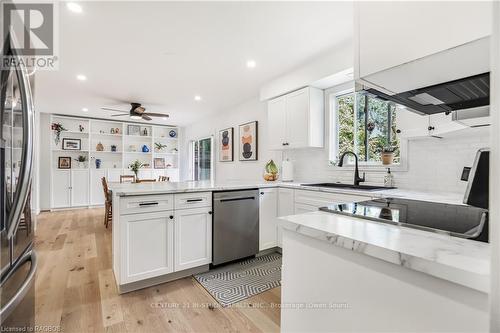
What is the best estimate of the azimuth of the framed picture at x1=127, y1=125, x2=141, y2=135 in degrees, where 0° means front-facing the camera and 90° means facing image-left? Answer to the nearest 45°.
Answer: approximately 0°

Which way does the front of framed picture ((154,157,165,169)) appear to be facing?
toward the camera

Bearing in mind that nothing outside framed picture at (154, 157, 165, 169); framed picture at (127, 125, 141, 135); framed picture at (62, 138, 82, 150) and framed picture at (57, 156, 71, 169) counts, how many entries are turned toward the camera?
4

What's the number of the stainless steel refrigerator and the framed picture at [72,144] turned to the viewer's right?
1

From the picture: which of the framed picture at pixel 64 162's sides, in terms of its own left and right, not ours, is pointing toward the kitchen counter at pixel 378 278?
front

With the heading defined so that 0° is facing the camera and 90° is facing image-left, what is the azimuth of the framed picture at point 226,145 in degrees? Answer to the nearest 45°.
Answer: approximately 45°

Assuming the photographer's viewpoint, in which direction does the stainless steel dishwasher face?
facing the viewer and to the right of the viewer

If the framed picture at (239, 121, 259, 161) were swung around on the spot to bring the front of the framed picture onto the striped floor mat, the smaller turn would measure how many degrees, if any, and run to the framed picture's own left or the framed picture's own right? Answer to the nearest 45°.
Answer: approximately 45° to the framed picture's own left

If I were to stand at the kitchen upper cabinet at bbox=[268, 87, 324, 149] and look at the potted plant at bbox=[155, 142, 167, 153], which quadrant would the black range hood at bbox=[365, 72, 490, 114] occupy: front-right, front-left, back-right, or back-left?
back-left

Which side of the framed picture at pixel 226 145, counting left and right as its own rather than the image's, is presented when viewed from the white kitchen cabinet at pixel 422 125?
left

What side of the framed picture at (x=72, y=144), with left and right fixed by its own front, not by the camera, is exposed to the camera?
front

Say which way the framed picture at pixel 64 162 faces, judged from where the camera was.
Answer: facing the viewer

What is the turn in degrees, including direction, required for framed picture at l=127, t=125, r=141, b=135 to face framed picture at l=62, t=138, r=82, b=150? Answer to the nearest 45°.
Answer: approximately 90° to its right
